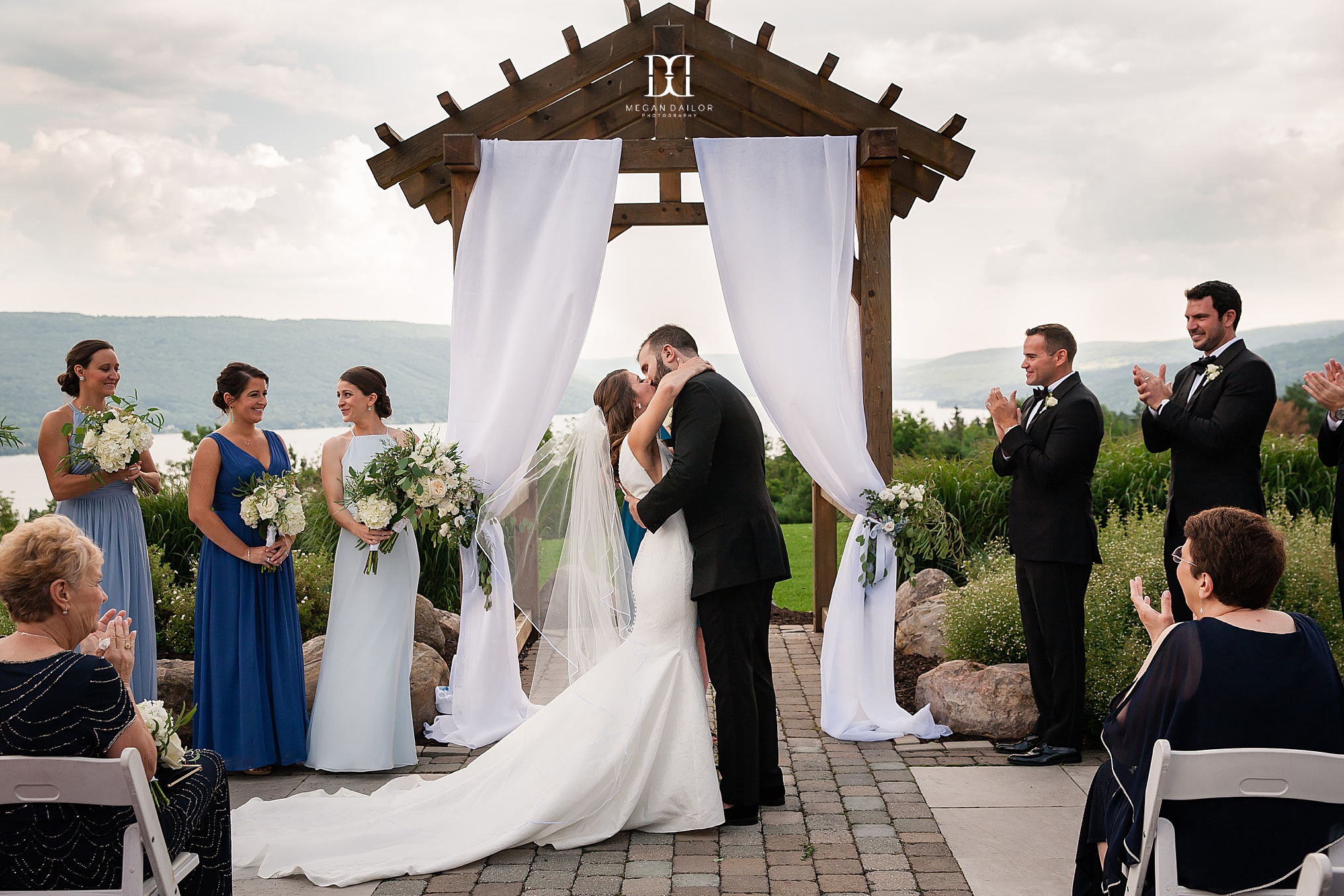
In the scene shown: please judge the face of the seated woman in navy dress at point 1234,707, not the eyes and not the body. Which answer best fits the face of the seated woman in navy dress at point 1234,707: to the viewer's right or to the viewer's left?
to the viewer's left

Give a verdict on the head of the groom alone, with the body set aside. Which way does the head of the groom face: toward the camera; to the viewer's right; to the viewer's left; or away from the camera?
to the viewer's left

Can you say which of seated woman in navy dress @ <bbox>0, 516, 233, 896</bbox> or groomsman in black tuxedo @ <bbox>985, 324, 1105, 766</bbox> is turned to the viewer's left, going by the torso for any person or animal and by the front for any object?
the groomsman in black tuxedo

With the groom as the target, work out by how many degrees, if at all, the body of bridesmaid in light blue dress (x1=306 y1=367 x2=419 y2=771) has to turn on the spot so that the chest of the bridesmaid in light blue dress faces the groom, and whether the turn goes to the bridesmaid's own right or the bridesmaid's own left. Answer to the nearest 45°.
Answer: approximately 45° to the bridesmaid's own left

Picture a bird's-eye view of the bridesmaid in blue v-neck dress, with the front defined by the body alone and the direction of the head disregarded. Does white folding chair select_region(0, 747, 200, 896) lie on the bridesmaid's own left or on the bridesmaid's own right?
on the bridesmaid's own right

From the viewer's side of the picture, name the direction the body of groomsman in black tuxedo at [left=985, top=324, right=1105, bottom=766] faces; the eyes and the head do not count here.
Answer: to the viewer's left

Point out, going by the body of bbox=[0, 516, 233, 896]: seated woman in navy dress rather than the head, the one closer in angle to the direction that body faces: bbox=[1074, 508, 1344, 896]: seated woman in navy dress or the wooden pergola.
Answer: the wooden pergola

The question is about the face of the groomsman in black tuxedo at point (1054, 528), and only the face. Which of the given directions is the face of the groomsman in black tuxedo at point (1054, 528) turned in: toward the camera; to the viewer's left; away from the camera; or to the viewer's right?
to the viewer's left

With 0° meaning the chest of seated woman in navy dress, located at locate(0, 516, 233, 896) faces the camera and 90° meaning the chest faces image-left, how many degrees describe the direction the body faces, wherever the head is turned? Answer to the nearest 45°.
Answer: approximately 225°

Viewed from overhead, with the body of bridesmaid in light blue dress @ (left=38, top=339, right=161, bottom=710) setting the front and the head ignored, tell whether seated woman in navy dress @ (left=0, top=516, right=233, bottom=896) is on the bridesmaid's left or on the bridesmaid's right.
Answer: on the bridesmaid's right

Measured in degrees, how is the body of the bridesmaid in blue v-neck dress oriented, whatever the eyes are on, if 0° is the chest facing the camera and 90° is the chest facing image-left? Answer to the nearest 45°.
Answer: approximately 315°
